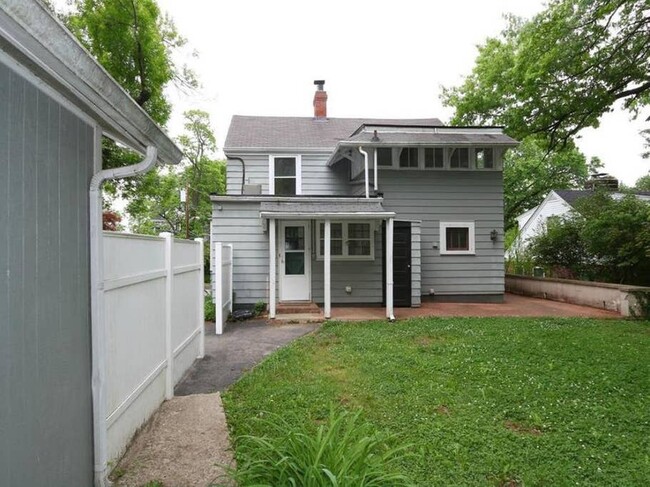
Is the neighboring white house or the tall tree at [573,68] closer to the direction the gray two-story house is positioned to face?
the tall tree

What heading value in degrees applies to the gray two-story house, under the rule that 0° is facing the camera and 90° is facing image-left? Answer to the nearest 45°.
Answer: approximately 180°

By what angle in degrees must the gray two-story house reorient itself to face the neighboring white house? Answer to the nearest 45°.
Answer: approximately 45° to its right

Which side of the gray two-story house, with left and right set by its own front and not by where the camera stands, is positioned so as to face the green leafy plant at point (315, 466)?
back

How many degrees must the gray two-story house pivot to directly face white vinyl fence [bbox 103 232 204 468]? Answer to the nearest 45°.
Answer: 0° — it already faces it

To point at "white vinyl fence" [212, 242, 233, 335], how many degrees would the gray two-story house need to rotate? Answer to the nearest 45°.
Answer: approximately 45° to its right

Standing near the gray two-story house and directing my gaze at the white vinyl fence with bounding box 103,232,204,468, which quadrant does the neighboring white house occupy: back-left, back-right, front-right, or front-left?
back-left
